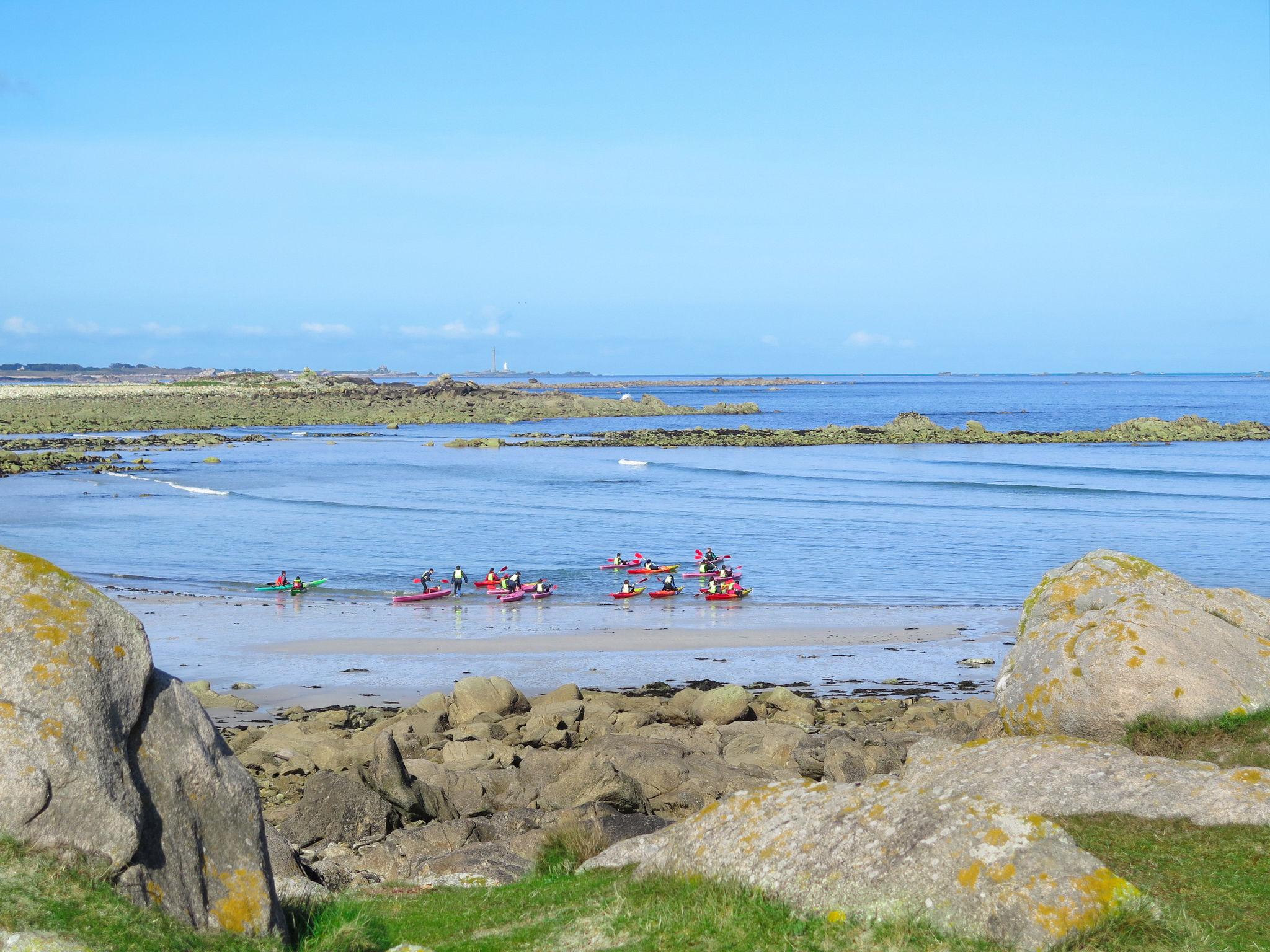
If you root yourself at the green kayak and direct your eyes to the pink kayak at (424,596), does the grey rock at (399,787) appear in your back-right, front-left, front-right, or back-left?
front-right

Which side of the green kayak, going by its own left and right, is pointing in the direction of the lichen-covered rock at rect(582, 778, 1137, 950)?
right

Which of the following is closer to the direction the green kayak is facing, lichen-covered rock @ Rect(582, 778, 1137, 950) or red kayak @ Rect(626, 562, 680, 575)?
the red kayak

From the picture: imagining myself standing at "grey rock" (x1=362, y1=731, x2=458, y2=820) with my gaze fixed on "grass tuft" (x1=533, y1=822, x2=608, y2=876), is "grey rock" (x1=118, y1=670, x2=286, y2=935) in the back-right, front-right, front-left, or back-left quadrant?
front-right

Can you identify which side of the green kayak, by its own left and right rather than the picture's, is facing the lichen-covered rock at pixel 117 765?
right

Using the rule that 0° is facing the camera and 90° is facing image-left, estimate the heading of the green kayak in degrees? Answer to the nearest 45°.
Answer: approximately 270°

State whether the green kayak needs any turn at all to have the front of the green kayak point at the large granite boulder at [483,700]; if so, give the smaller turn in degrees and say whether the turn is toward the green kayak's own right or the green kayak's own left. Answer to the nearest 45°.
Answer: approximately 90° to the green kayak's own right

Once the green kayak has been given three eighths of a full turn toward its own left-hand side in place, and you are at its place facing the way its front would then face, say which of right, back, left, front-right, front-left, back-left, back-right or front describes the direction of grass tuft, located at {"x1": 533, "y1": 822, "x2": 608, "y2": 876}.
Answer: back-left

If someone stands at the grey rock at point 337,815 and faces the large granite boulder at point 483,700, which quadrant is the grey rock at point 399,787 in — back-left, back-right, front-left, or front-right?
front-right
